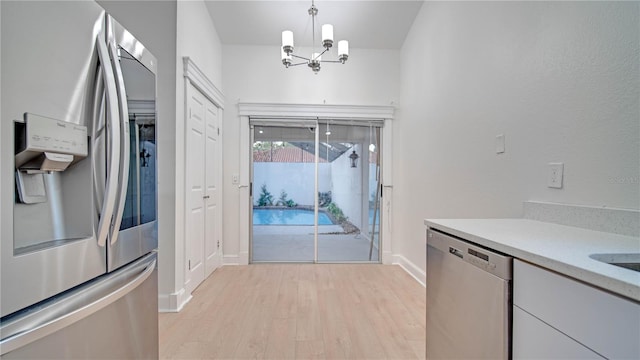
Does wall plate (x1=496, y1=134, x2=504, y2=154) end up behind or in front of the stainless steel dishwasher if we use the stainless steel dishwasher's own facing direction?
behind

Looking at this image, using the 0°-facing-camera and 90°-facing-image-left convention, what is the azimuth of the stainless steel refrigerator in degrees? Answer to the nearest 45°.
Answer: approximately 315°

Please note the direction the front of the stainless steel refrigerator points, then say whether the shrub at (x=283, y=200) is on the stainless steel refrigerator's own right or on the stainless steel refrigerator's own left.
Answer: on the stainless steel refrigerator's own left

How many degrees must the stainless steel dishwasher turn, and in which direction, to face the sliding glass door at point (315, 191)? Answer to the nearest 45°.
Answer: approximately 90° to its right

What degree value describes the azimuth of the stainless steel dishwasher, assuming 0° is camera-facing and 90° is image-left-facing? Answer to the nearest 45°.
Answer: approximately 45°

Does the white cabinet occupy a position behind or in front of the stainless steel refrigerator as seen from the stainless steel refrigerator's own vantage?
in front

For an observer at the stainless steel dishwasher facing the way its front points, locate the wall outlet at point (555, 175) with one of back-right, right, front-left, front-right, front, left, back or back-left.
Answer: back

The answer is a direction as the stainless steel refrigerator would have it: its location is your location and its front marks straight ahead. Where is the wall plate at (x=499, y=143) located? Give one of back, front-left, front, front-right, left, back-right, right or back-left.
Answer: front-left

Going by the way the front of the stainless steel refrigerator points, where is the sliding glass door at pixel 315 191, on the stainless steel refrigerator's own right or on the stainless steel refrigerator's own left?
on the stainless steel refrigerator's own left

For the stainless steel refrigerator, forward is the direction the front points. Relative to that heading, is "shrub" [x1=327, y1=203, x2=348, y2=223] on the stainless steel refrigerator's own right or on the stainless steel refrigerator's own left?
on the stainless steel refrigerator's own left

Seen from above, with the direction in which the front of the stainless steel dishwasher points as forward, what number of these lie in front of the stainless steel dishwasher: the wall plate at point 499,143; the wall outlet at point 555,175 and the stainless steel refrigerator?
1

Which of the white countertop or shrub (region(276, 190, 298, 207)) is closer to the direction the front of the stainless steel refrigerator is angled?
the white countertop

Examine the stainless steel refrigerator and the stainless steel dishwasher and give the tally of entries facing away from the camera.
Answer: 0
